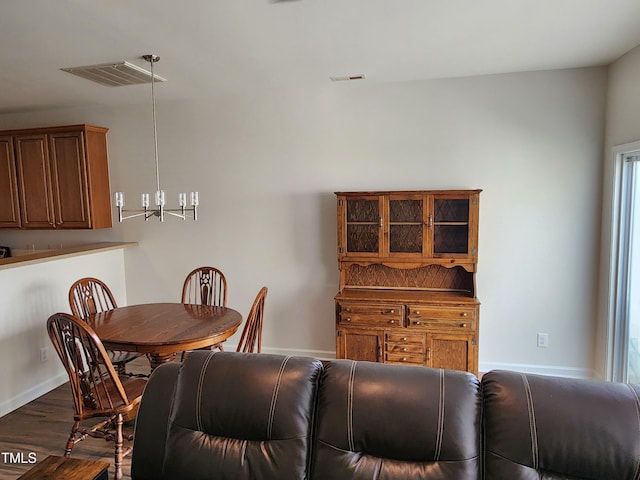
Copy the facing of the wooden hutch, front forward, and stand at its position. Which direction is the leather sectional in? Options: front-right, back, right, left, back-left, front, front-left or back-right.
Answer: front

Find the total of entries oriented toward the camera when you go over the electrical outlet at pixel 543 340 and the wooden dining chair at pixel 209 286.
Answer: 2

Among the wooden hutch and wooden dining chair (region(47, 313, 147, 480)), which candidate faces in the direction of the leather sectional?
the wooden hutch

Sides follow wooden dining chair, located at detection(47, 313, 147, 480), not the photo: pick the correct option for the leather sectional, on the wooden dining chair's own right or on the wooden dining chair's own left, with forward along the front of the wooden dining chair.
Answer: on the wooden dining chair's own right

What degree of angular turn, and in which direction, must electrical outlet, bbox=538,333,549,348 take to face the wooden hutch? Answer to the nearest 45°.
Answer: approximately 45° to its right

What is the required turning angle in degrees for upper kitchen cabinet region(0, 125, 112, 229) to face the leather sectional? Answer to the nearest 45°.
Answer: approximately 45° to its left

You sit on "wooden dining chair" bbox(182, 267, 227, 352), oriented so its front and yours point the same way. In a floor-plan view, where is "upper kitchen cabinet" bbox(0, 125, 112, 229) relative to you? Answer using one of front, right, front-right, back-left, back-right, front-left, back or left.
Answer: back-right

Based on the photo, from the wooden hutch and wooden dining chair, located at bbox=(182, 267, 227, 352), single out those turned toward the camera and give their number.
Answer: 2

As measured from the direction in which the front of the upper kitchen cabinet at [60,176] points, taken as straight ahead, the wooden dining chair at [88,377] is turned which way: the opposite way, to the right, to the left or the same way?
the opposite way

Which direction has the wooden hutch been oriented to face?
toward the camera

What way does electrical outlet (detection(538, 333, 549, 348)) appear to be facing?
toward the camera

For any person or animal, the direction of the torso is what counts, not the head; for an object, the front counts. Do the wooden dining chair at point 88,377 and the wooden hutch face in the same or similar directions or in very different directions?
very different directions

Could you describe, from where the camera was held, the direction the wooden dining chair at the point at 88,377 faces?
facing away from the viewer and to the right of the viewer

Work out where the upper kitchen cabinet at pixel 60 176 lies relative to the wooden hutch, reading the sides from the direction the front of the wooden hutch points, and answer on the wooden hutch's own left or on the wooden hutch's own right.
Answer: on the wooden hutch's own right

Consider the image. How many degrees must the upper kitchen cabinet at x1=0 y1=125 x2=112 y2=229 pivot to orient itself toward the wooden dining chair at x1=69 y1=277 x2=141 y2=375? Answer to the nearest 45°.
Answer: approximately 45° to its left

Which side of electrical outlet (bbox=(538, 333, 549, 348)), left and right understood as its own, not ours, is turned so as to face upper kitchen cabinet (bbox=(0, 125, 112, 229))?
right
